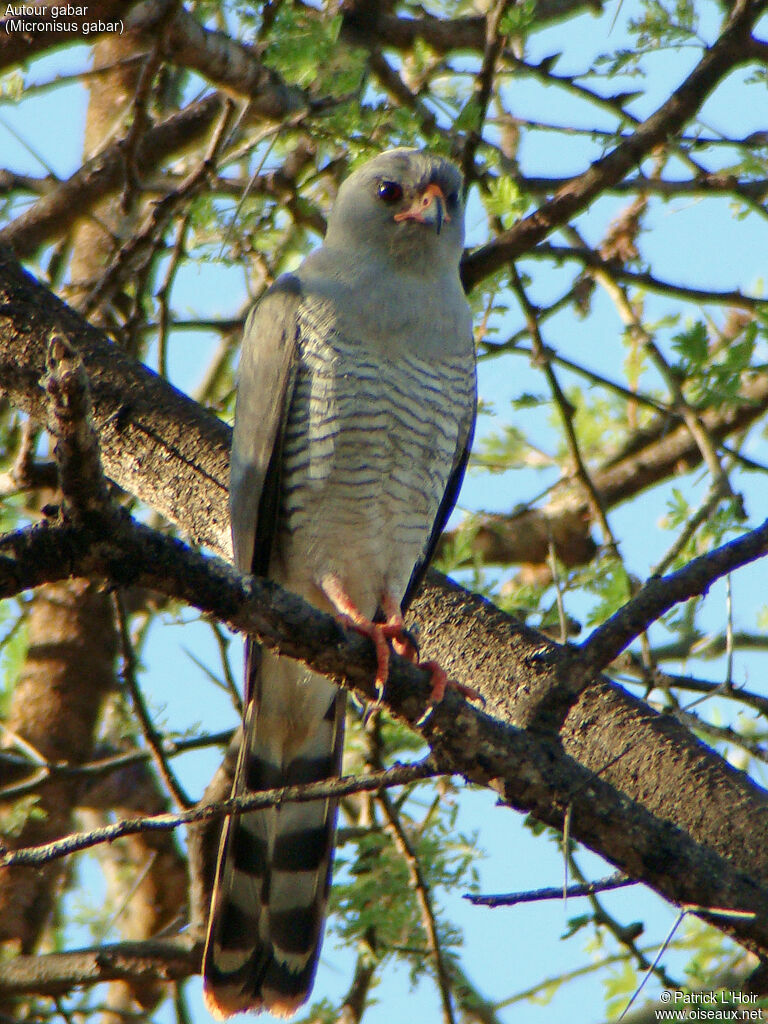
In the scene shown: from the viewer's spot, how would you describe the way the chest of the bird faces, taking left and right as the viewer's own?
facing the viewer and to the right of the viewer
